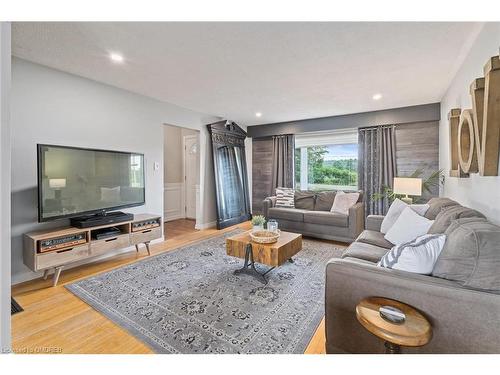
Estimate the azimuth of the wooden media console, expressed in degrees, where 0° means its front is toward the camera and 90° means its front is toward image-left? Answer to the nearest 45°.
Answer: approximately 315°

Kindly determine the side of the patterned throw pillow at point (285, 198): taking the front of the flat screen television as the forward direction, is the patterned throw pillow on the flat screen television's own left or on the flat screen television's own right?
on the flat screen television's own left

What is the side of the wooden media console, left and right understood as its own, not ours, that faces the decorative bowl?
front

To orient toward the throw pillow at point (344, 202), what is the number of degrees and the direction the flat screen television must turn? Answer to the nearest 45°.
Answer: approximately 45° to its left

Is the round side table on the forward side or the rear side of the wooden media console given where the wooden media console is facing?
on the forward side

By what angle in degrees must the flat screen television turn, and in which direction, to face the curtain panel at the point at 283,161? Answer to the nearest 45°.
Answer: approximately 45° to its left

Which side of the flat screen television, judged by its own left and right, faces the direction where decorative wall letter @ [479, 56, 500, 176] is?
front

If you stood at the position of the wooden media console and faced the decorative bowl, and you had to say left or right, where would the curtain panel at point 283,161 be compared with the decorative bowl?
left

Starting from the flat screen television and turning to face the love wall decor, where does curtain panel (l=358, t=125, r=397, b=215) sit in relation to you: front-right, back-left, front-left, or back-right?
front-left

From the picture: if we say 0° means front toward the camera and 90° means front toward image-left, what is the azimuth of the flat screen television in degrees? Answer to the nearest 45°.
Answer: approximately 315°

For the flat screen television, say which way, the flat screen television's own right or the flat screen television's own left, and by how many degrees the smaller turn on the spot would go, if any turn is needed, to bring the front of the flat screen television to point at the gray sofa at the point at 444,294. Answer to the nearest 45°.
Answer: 0° — it already faces it

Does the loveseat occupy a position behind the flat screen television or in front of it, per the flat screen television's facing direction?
in front
